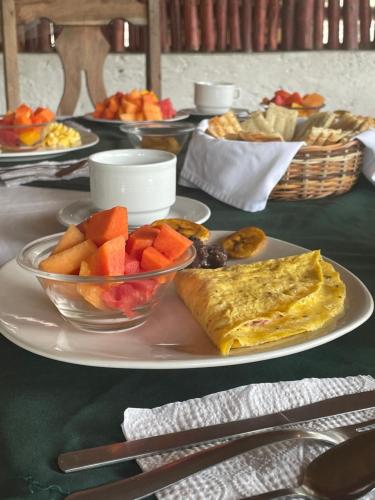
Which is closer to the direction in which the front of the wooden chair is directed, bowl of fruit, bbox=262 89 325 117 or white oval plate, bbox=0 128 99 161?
the white oval plate

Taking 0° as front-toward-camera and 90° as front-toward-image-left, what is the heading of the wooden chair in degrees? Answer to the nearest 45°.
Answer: approximately 0°

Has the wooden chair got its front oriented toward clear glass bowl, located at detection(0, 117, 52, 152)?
yes

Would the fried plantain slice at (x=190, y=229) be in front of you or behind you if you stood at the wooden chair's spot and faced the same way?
in front

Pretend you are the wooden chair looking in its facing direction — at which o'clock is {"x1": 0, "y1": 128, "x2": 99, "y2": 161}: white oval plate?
The white oval plate is roughly at 12 o'clock from the wooden chair.

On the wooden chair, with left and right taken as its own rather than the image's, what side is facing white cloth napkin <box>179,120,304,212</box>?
front

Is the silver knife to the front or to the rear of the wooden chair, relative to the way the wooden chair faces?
to the front

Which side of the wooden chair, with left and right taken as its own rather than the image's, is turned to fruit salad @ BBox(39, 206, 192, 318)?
front
